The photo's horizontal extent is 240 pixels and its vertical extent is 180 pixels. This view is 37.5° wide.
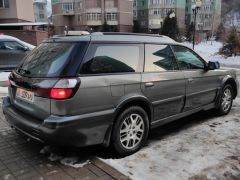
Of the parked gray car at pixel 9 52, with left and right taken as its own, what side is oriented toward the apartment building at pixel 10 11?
left

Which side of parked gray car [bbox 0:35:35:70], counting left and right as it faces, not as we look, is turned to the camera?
right

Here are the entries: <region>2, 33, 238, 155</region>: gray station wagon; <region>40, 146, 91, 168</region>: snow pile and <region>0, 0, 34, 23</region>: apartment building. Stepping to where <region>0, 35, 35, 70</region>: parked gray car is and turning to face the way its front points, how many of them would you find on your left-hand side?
1

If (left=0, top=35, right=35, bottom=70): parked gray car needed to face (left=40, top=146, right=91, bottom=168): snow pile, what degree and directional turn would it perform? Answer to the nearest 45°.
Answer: approximately 90° to its right

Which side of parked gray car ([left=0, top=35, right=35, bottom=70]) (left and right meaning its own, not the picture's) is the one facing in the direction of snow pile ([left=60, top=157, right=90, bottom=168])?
right

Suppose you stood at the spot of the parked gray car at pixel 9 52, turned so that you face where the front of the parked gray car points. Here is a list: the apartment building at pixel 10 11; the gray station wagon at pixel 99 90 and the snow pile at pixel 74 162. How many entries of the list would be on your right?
2

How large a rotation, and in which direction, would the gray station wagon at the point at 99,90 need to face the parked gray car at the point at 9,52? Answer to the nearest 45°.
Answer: approximately 90° to its left

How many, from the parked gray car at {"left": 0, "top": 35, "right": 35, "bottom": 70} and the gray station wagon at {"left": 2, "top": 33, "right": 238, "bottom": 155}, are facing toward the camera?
0

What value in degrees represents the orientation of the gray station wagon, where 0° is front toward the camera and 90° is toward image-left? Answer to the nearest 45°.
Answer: approximately 225°
